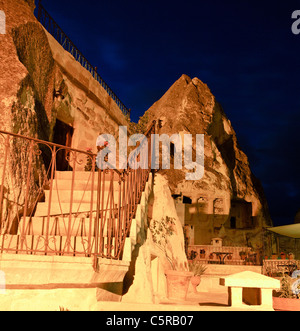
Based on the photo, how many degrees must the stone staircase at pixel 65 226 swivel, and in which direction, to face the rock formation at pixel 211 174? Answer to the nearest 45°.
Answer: approximately 135° to its left

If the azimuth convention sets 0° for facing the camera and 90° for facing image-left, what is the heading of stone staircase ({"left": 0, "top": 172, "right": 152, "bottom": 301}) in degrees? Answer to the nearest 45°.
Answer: approximately 0°

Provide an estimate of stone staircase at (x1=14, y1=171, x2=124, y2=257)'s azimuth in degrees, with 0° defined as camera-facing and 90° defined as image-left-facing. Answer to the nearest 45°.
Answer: approximately 0°

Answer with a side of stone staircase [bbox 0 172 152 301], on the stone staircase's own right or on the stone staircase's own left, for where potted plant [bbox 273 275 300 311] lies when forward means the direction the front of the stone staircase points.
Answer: on the stone staircase's own left
